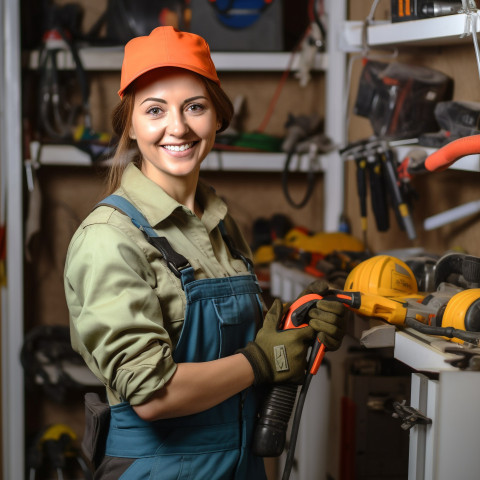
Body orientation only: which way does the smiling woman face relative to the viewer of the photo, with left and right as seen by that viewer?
facing the viewer and to the right of the viewer

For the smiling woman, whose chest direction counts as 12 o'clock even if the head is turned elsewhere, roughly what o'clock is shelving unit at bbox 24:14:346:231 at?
The shelving unit is roughly at 8 o'clock from the smiling woman.

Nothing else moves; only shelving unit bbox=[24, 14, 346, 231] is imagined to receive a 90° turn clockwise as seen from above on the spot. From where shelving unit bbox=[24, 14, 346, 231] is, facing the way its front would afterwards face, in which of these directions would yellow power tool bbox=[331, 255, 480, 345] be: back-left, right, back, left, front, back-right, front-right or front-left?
left

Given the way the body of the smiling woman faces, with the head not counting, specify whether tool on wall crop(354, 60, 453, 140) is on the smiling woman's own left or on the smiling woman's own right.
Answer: on the smiling woman's own left

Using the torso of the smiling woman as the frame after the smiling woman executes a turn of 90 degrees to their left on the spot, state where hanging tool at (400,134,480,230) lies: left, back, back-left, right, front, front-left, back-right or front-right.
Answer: front

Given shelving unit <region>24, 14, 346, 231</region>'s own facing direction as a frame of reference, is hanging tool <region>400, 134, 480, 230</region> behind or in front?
in front

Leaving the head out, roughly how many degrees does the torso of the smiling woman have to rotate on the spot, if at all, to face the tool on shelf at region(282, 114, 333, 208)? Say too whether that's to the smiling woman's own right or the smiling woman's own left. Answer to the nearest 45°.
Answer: approximately 135° to the smiling woman's own left

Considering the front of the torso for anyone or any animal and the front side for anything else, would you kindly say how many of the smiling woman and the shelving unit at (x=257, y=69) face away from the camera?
0

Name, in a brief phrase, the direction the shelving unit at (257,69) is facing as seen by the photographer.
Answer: facing the viewer
